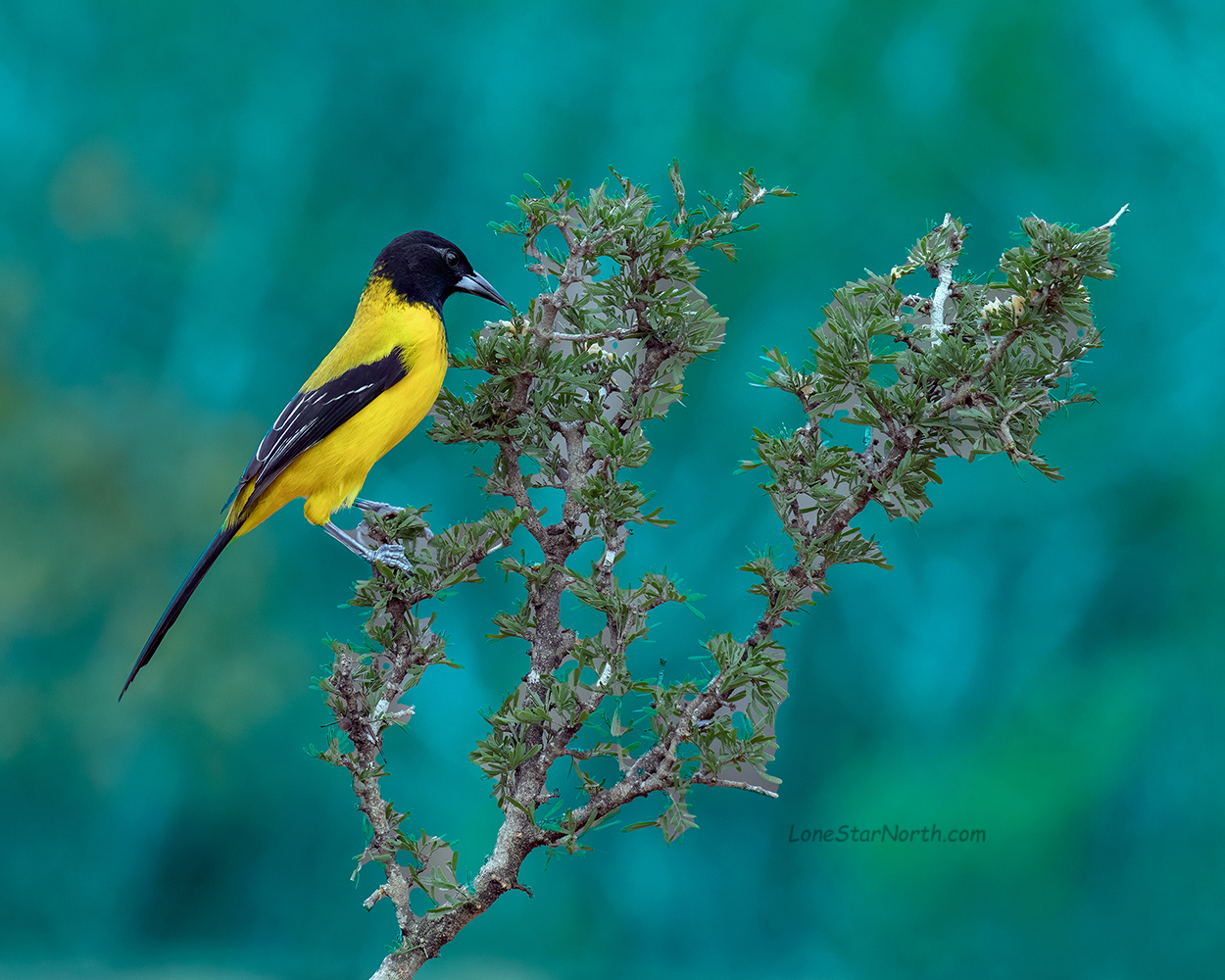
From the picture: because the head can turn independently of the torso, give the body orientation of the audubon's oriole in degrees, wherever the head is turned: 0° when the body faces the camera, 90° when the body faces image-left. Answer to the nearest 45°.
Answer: approximately 270°
